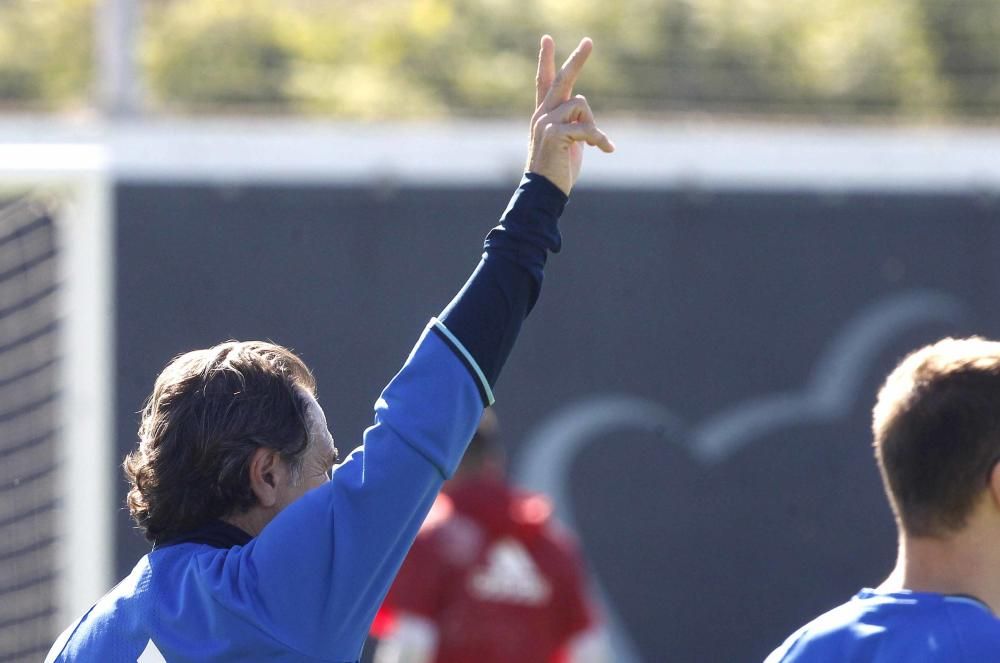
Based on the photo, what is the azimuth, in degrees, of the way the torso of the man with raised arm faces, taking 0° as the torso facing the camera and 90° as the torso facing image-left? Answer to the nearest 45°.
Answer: approximately 225°

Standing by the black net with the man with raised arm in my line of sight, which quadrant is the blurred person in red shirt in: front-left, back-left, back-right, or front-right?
front-left

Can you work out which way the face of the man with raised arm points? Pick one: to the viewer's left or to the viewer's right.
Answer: to the viewer's right

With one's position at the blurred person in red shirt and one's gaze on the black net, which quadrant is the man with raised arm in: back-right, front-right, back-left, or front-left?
back-left

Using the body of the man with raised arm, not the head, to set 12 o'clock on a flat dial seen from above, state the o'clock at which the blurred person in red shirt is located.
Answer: The blurred person in red shirt is roughly at 11 o'clock from the man with raised arm.

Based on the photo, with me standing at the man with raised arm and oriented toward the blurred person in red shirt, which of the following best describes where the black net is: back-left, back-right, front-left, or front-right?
front-left

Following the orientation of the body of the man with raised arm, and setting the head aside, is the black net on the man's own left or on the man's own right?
on the man's own left
